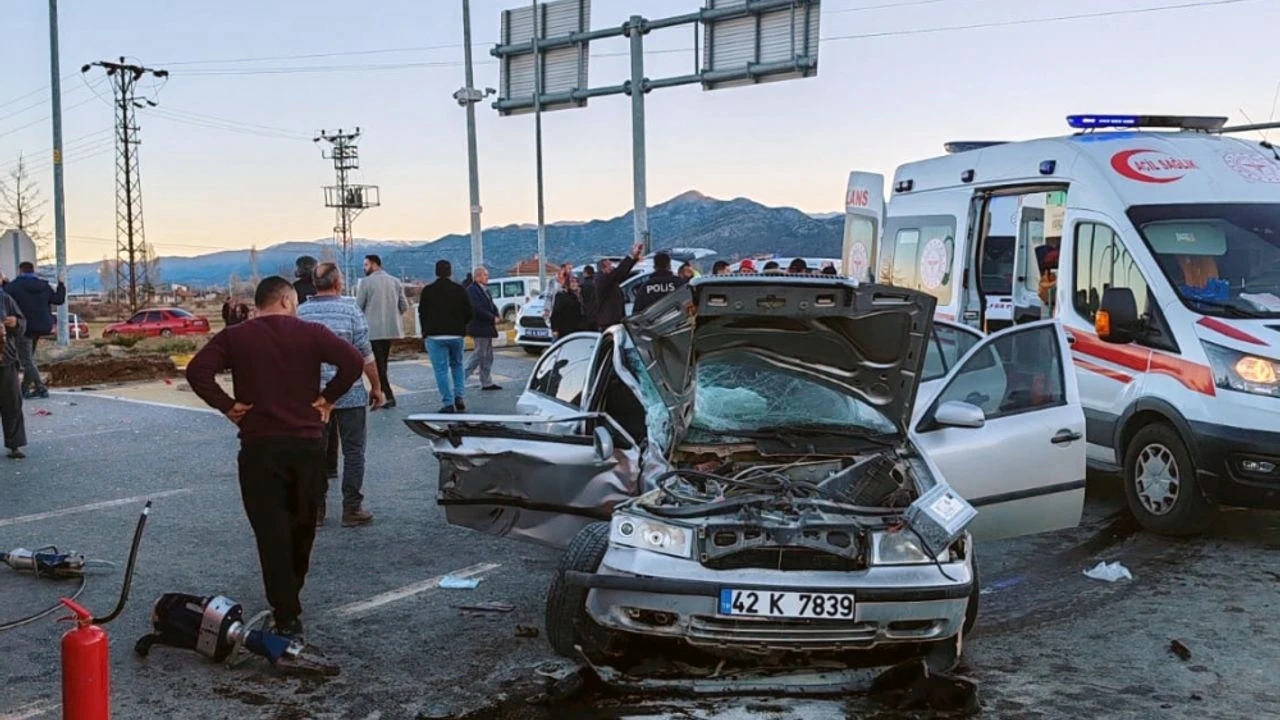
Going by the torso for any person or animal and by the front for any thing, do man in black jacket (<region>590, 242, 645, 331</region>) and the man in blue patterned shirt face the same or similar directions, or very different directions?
same or similar directions

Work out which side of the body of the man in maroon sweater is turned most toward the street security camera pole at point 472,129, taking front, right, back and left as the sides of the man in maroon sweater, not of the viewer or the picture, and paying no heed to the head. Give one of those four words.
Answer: front

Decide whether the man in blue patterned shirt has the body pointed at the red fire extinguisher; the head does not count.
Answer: no

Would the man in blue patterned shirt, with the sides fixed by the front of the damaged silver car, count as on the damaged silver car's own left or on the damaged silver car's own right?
on the damaged silver car's own right

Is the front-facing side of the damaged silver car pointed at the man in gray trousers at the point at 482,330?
no

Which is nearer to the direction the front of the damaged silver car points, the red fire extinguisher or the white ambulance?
the red fire extinguisher

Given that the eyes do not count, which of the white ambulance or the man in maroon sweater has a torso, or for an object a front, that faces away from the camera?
the man in maroon sweater

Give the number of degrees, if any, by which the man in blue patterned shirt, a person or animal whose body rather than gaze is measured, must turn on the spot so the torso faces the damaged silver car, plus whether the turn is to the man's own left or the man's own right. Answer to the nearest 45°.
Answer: approximately 90° to the man's own right

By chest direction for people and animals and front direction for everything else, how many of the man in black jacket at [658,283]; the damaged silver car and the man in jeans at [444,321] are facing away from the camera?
2

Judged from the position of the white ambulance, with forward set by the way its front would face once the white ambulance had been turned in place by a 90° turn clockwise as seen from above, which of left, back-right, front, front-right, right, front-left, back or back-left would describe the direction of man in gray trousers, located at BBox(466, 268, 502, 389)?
right

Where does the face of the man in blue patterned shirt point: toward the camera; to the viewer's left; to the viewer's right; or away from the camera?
away from the camera

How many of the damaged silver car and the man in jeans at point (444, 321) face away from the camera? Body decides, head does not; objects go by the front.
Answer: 1

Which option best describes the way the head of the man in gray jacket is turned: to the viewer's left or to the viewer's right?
to the viewer's left

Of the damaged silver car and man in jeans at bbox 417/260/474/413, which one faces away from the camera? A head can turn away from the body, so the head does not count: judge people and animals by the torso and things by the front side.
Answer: the man in jeans

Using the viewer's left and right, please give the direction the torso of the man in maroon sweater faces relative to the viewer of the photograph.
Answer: facing away from the viewer

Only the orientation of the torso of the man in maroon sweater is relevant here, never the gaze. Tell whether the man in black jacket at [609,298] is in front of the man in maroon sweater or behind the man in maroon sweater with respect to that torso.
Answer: in front
